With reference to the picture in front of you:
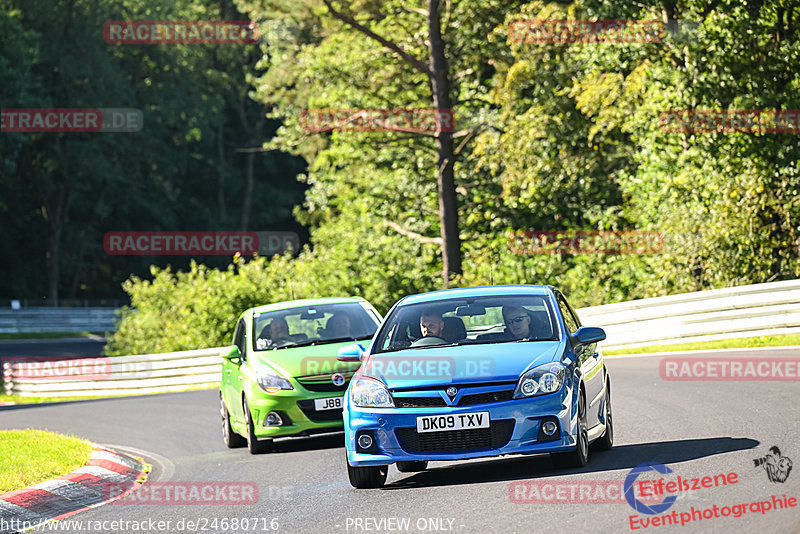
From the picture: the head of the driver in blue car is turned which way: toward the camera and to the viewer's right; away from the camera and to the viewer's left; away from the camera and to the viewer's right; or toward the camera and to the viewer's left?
toward the camera and to the viewer's left

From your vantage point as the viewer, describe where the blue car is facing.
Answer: facing the viewer

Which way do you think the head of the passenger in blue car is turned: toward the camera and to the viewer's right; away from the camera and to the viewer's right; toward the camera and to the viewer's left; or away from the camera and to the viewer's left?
toward the camera and to the viewer's left

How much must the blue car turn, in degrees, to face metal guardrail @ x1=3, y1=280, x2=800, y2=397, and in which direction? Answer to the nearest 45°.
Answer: approximately 180°

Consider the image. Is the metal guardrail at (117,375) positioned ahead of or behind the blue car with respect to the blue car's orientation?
behind

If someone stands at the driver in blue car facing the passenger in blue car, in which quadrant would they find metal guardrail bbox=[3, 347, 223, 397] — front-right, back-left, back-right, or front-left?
back-left
